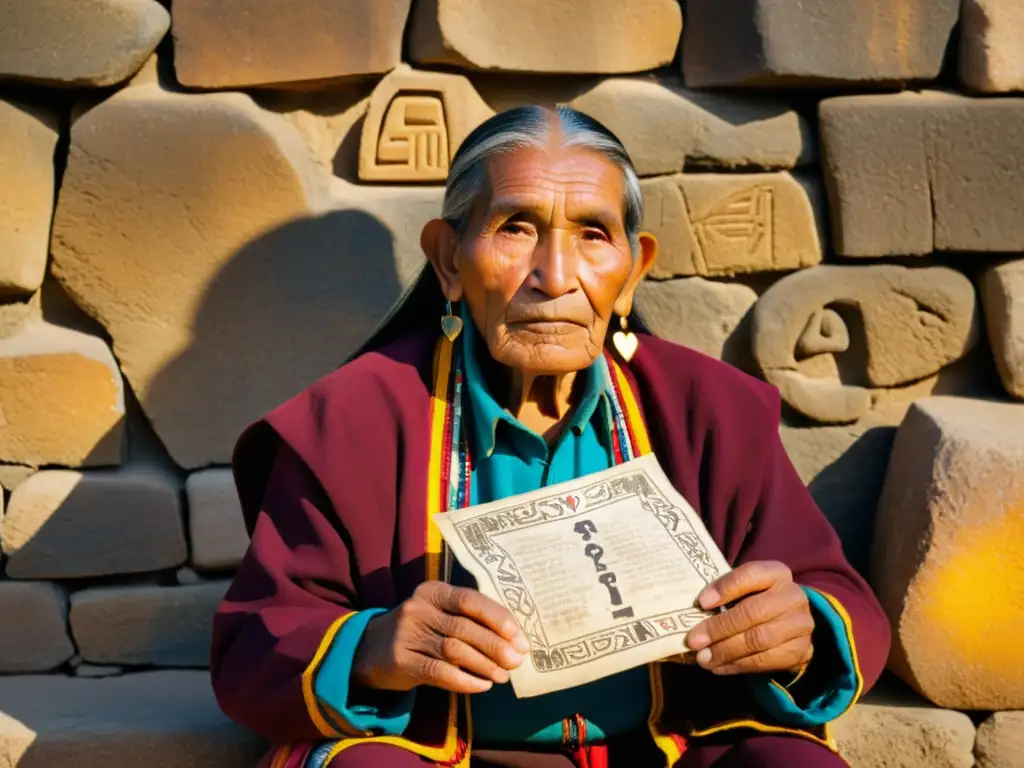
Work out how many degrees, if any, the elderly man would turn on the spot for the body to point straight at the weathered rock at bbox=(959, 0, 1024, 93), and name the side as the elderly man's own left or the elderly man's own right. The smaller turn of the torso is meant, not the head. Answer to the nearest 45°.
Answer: approximately 135° to the elderly man's own left

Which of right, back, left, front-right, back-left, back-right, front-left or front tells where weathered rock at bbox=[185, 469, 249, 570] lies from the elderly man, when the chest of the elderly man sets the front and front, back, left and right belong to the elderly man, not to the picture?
back-right

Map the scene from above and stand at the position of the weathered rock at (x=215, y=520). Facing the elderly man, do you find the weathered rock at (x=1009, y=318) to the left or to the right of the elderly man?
left

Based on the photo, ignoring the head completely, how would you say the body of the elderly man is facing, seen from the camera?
toward the camera

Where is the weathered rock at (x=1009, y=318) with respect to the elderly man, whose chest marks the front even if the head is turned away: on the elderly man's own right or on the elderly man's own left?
on the elderly man's own left

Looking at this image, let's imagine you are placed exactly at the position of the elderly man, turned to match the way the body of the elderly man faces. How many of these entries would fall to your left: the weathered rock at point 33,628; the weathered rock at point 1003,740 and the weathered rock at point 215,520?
1

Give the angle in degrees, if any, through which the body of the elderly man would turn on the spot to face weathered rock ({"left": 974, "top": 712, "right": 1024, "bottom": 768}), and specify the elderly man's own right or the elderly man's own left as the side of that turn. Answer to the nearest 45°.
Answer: approximately 90° to the elderly man's own left

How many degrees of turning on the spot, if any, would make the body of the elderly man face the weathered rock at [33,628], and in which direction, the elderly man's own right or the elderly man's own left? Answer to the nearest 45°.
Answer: approximately 90° to the elderly man's own right
